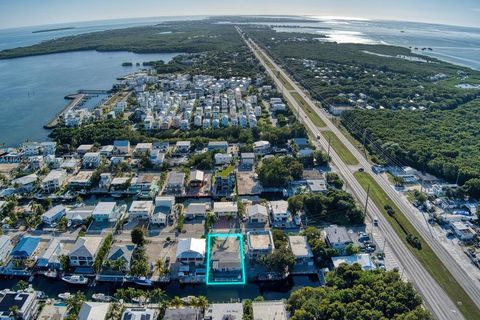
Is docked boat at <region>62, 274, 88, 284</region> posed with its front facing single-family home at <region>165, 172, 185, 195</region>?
no

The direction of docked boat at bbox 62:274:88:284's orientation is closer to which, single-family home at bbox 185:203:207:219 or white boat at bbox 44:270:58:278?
the white boat

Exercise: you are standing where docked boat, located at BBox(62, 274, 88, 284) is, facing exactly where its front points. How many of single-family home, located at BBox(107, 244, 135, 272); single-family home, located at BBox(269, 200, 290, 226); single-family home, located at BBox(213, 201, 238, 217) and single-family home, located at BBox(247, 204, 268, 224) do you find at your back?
4

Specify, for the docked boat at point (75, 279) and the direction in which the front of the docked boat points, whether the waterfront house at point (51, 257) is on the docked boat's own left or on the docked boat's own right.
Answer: on the docked boat's own right

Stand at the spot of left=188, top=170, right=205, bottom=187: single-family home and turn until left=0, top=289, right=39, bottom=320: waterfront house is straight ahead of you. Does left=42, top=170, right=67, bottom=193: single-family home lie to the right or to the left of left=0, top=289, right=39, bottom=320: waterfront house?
right

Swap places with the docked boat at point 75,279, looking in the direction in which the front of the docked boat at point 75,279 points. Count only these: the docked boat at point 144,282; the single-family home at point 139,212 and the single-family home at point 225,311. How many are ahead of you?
0

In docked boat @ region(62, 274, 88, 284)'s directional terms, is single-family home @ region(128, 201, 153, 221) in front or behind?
behind

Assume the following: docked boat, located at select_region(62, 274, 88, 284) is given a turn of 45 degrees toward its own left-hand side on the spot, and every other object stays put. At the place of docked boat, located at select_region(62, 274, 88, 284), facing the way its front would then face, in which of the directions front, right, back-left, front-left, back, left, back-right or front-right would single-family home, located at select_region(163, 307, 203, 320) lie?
left

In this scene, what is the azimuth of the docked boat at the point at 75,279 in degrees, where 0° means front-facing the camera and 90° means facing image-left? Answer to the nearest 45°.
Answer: approximately 90°

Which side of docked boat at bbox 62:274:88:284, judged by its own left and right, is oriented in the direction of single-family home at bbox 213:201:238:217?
back

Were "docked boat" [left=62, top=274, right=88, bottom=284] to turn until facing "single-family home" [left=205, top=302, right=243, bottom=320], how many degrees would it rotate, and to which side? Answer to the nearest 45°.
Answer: approximately 135° to its left

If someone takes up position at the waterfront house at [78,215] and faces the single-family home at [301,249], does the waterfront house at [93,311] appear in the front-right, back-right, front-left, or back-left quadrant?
front-right

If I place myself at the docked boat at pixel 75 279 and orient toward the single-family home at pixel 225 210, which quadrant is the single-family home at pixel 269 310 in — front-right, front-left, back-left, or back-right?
front-right

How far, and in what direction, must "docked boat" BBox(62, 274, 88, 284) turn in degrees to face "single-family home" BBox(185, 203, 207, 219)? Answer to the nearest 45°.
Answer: approximately 180°

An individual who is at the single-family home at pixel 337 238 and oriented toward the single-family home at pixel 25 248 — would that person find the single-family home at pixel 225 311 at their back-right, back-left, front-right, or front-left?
front-left

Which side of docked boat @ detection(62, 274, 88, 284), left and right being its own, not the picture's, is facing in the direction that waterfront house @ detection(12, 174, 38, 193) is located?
right

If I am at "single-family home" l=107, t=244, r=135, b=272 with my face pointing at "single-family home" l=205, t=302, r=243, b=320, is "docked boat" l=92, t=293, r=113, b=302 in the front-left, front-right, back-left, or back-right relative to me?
front-right

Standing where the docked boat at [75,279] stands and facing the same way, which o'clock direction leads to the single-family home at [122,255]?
The single-family home is roughly at 6 o'clock from the docked boat.

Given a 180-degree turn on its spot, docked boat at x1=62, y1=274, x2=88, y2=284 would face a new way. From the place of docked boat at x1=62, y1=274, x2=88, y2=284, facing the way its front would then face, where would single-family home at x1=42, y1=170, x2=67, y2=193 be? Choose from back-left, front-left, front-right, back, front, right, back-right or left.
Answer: left

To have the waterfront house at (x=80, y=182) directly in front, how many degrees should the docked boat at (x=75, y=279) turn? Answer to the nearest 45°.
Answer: approximately 90° to its right
